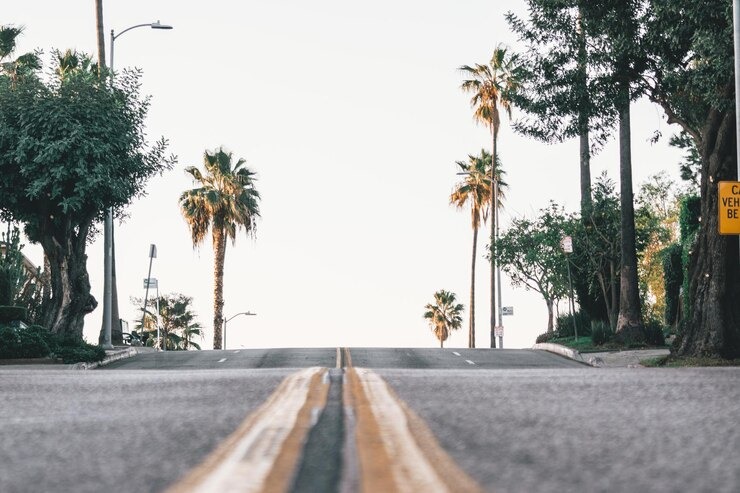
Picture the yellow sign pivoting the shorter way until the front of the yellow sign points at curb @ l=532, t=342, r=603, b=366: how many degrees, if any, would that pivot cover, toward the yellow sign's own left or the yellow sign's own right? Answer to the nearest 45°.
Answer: approximately 135° to the yellow sign's own right

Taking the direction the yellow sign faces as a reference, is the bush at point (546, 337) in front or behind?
behind

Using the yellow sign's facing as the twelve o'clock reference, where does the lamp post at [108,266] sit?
The lamp post is roughly at 4 o'clock from the yellow sign.

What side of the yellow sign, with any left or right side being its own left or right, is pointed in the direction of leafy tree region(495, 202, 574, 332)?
back

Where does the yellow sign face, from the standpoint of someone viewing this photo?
facing the viewer

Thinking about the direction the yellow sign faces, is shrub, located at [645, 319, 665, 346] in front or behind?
behind

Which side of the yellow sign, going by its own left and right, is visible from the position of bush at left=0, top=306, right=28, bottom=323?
right

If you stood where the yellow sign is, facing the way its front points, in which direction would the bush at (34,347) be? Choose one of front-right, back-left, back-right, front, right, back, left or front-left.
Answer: right

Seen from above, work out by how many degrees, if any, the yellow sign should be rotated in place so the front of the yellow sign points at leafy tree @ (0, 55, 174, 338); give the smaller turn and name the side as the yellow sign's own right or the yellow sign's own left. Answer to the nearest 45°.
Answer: approximately 90° to the yellow sign's own right

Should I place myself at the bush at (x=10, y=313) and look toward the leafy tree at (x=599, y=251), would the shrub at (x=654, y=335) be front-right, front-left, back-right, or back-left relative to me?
front-right

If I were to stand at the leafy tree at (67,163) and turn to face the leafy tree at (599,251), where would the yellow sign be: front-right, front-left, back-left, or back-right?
front-right
